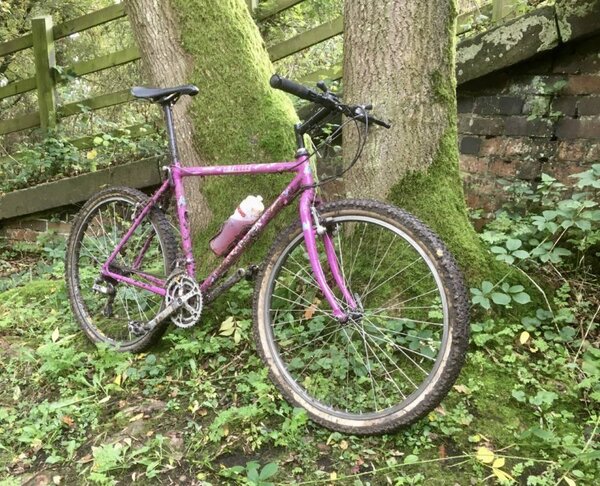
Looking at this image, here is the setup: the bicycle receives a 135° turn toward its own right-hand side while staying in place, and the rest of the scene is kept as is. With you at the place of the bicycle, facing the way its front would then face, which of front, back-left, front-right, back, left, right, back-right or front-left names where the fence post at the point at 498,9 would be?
back-right

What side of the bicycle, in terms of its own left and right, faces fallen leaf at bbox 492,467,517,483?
front

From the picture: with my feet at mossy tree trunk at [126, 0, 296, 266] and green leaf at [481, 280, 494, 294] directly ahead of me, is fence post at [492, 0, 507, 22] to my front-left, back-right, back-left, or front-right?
front-left

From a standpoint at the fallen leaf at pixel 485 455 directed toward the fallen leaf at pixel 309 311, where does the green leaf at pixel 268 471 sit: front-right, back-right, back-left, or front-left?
front-left

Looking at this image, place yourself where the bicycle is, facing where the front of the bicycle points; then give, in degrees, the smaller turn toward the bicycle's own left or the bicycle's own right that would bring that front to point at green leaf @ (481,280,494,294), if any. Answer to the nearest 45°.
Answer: approximately 45° to the bicycle's own left

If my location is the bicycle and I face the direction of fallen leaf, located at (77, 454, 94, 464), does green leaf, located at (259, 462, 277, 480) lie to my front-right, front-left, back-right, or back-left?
front-left

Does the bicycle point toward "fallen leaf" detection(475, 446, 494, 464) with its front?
yes

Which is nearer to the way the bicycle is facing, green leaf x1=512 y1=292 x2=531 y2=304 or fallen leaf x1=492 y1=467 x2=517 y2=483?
the fallen leaf

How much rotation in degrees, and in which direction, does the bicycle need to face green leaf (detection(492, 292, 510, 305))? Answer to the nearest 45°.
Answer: approximately 45° to its left
